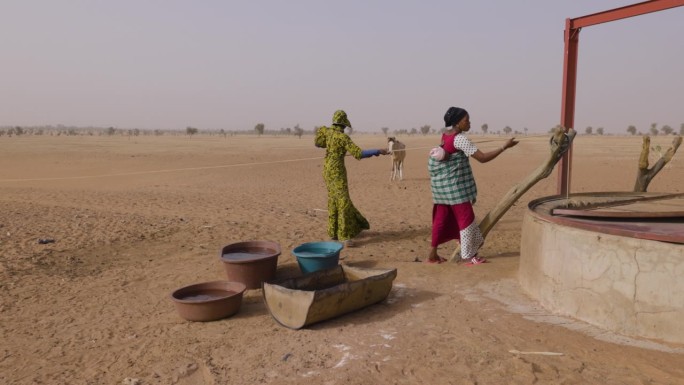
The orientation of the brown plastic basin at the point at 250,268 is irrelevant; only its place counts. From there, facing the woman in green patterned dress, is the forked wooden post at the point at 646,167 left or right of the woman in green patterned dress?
right

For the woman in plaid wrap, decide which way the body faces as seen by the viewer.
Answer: to the viewer's right

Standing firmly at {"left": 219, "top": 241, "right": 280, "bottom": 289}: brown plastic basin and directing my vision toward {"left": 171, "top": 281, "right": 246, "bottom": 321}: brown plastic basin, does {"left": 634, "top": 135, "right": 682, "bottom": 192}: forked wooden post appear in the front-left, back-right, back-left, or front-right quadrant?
back-left

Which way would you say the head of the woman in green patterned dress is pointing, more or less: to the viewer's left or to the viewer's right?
to the viewer's right

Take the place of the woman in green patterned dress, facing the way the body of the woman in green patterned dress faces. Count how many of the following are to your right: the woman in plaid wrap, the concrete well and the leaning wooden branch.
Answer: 3

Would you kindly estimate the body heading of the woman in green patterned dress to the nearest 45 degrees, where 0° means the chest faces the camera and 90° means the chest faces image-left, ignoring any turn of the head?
approximately 225°

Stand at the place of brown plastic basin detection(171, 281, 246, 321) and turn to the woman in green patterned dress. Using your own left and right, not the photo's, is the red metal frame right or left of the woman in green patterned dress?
right

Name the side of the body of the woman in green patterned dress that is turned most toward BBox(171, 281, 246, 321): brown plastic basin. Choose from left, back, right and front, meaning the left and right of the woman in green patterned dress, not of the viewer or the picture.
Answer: back

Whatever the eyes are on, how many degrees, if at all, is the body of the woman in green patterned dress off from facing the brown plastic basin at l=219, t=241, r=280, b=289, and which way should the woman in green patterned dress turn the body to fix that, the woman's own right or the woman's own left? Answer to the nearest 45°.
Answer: approximately 180°

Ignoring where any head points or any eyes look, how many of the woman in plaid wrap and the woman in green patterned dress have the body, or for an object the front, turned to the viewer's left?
0

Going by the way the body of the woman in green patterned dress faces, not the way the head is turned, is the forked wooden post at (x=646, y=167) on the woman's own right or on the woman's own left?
on the woman's own right

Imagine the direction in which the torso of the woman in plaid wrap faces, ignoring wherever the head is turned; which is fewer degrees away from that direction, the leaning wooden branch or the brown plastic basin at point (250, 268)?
the leaning wooden branch

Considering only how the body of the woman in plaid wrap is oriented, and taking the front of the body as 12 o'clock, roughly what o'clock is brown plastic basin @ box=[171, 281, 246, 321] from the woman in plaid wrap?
The brown plastic basin is roughly at 5 o'clock from the woman in plaid wrap.

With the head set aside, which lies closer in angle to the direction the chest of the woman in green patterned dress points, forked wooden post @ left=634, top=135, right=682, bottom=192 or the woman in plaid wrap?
the forked wooden post

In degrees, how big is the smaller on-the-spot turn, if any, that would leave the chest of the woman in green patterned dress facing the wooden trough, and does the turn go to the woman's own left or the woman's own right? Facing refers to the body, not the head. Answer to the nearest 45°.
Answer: approximately 135° to the woman's own right

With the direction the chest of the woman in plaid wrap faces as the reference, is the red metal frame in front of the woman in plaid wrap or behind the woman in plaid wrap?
in front

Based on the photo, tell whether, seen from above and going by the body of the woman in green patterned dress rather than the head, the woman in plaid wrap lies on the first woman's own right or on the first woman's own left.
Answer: on the first woman's own right

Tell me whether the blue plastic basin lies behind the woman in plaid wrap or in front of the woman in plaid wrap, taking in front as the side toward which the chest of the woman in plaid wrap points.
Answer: behind
